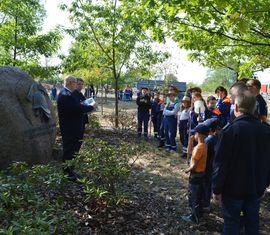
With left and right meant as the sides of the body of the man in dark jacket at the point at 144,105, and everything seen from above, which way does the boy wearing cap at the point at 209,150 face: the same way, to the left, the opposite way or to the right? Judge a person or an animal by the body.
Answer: to the right

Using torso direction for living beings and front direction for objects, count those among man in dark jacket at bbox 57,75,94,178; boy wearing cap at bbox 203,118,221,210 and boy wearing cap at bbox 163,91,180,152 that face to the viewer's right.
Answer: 1

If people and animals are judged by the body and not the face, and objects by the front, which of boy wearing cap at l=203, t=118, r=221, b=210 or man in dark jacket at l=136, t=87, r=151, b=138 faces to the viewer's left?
the boy wearing cap

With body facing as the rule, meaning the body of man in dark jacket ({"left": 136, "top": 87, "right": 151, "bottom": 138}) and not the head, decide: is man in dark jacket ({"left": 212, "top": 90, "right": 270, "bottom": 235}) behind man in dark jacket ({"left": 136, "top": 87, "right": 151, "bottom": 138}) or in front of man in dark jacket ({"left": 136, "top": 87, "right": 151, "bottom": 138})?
in front

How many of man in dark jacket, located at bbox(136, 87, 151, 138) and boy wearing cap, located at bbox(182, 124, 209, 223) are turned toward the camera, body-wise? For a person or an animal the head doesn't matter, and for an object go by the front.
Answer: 1

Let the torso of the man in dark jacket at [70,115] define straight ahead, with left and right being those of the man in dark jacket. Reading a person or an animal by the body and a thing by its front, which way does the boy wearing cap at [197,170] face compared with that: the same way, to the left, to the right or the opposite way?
the opposite way

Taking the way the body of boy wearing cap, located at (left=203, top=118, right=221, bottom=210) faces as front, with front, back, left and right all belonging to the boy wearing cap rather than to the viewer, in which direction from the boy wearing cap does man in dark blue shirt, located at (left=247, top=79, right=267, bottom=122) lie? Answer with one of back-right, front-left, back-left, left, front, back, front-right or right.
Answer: back-right

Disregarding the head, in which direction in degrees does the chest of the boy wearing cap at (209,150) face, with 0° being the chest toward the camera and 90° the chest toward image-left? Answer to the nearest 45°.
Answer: approximately 90°

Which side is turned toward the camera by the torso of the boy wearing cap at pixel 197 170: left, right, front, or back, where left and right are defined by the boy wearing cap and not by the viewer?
left

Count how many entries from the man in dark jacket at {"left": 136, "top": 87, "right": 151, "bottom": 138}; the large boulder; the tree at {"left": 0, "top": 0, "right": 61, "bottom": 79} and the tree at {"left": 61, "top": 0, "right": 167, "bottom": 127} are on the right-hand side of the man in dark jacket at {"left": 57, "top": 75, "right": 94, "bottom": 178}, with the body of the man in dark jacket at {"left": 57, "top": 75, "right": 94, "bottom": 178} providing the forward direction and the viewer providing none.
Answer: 0

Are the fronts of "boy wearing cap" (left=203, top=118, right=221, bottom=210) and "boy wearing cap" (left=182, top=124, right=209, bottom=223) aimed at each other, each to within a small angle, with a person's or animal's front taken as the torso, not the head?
no

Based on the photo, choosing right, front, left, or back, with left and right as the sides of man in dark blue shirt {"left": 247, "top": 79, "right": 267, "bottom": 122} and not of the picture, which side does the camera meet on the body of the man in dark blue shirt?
left

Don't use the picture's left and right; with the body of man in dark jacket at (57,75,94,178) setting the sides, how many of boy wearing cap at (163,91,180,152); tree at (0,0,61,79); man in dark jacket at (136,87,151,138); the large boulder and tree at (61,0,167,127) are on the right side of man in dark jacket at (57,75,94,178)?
0

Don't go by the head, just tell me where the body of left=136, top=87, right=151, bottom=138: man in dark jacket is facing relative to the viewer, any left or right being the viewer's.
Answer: facing the viewer

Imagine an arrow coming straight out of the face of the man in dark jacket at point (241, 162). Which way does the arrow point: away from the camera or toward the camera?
away from the camera

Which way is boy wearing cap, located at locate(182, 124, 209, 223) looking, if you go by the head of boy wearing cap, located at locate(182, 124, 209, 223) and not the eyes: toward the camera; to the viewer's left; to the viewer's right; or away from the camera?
to the viewer's left
